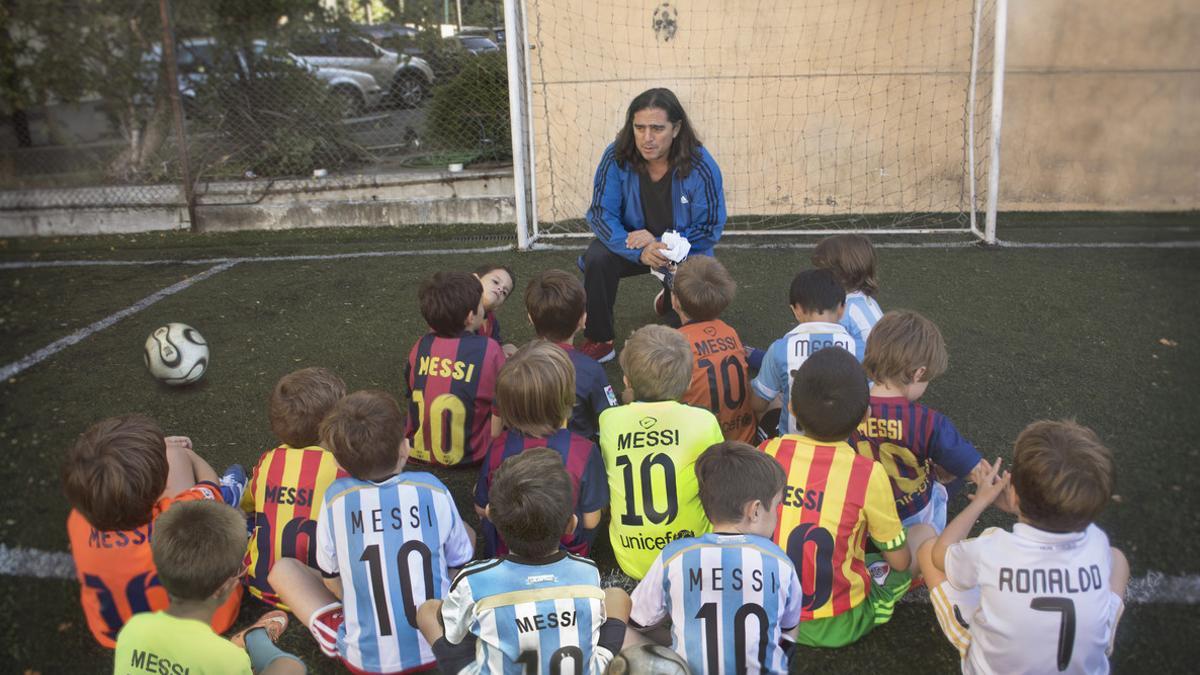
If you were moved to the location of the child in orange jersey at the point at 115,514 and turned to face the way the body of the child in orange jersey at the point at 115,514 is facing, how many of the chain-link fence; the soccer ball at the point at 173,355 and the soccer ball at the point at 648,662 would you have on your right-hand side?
1

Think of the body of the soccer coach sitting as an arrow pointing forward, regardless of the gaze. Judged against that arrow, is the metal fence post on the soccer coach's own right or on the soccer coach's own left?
on the soccer coach's own right

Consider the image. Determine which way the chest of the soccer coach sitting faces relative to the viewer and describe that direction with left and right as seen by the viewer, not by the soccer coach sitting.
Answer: facing the viewer

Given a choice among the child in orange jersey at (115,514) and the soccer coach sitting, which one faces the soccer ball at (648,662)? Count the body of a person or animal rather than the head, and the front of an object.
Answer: the soccer coach sitting

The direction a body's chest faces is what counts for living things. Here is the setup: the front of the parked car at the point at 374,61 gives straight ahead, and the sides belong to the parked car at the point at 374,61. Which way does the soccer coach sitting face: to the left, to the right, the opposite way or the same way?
to the right

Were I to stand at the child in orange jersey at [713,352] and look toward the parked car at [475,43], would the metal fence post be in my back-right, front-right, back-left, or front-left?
front-left

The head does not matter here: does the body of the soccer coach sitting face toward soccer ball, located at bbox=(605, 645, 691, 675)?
yes

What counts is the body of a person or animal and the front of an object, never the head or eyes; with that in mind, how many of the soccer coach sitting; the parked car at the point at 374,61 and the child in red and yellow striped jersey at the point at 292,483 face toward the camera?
1

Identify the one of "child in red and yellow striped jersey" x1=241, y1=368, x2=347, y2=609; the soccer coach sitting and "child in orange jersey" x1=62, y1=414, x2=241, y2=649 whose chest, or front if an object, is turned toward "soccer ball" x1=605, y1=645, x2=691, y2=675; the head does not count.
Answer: the soccer coach sitting

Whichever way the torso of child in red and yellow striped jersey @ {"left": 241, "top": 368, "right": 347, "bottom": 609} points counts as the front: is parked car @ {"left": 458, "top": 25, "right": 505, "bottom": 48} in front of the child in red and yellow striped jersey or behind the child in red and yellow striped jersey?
in front

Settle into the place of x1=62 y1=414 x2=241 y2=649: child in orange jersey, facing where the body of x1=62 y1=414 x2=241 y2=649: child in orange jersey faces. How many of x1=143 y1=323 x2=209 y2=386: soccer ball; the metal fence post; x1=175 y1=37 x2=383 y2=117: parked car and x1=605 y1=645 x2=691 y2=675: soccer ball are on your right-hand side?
1

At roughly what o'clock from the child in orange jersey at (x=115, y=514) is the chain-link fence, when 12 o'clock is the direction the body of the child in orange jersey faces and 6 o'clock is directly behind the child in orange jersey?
The chain-link fence is roughly at 11 o'clock from the child in orange jersey.

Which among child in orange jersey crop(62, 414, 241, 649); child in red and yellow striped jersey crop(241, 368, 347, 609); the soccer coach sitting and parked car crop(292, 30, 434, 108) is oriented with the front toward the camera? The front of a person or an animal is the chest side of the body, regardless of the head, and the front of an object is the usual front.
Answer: the soccer coach sitting

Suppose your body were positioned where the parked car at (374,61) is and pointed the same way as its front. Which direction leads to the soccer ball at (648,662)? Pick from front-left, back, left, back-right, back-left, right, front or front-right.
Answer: right

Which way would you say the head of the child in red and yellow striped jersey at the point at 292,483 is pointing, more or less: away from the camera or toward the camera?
away from the camera

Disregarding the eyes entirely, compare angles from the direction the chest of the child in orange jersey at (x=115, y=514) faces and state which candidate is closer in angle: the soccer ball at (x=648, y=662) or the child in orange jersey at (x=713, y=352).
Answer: the child in orange jersey

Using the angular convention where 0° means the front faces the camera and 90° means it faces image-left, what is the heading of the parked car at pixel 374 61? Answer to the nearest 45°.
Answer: approximately 270°

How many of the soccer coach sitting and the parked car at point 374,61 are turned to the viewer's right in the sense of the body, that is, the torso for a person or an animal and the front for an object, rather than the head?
1

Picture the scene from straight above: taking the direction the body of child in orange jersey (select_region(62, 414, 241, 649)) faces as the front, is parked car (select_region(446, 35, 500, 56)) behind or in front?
in front
